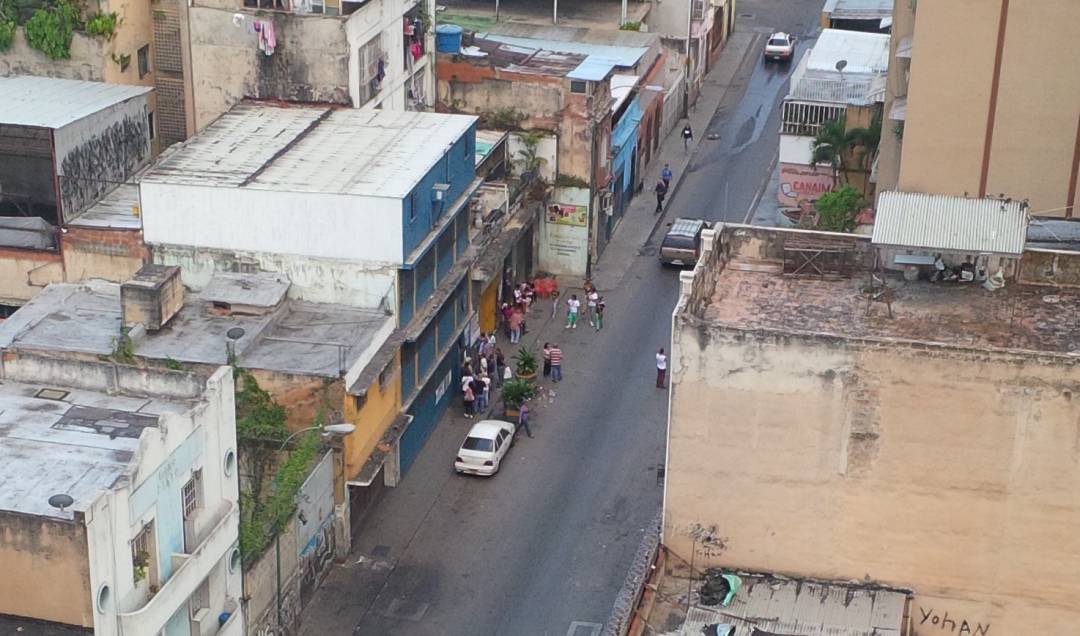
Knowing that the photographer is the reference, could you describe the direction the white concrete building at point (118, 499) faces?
facing the viewer and to the right of the viewer
